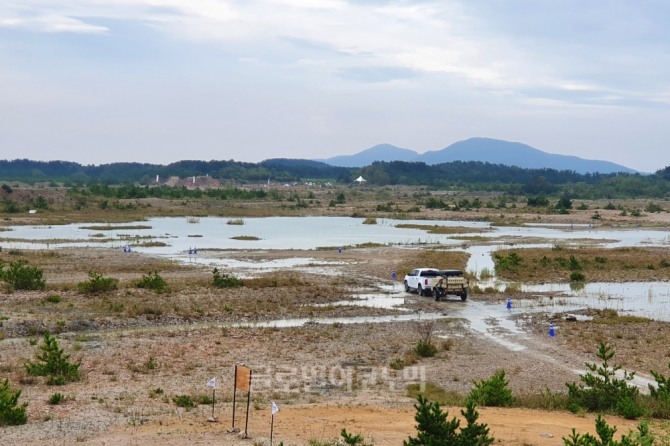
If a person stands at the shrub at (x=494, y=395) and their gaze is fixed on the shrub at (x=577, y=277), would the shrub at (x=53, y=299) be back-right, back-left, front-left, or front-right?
front-left

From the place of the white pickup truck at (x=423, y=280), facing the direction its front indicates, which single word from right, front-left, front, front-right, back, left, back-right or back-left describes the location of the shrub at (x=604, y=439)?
back-left

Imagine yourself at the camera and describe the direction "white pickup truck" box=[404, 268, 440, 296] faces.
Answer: facing away from the viewer and to the left of the viewer

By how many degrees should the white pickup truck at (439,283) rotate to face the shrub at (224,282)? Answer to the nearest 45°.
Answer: approximately 45° to its left
